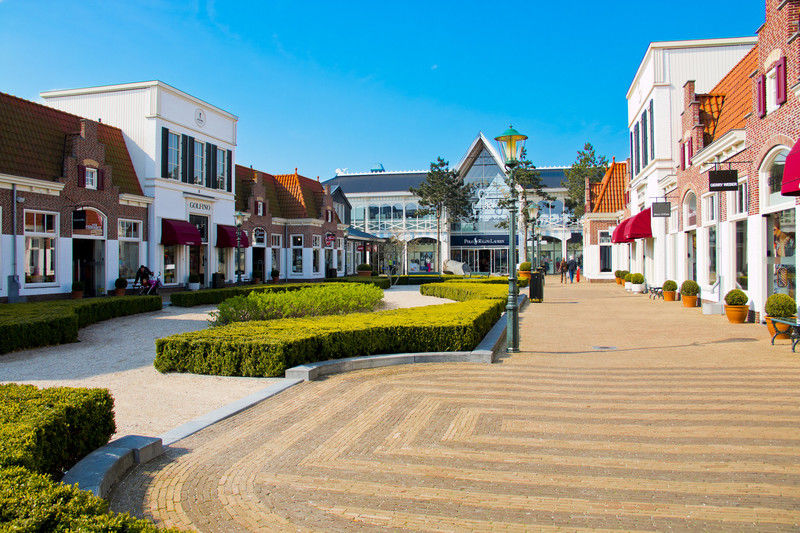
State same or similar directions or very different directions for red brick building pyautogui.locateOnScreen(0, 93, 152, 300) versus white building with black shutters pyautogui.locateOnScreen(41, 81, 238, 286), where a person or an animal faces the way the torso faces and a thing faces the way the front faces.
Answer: same or similar directions

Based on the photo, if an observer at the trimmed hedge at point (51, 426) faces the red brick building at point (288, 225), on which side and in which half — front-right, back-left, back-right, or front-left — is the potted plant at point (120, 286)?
front-left

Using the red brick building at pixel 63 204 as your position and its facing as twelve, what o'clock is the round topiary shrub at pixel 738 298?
The round topiary shrub is roughly at 12 o'clock from the red brick building.

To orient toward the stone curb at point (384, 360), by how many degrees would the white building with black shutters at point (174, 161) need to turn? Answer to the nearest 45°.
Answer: approximately 45° to its right

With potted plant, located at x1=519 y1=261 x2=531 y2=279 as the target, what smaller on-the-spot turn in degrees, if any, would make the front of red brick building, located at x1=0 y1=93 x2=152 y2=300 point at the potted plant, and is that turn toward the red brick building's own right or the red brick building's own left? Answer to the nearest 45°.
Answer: approximately 45° to the red brick building's own left

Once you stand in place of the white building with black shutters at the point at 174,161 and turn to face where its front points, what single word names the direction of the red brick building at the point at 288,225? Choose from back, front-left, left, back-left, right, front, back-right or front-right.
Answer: left

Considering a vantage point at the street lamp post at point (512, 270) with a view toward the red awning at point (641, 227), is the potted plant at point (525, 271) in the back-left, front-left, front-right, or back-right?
front-left

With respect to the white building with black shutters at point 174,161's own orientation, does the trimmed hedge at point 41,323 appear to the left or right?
on its right

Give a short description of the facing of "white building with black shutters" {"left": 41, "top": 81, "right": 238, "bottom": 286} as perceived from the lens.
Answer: facing the viewer and to the right of the viewer

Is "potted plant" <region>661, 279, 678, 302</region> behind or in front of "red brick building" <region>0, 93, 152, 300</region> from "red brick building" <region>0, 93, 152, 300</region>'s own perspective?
in front

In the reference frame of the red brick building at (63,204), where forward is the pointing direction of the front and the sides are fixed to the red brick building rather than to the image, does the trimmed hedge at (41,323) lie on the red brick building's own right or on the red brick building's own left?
on the red brick building's own right

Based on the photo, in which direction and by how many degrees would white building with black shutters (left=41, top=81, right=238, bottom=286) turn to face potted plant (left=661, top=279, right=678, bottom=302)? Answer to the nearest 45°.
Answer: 0° — it already faces it

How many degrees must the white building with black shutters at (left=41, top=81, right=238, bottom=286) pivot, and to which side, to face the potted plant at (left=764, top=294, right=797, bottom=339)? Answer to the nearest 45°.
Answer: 0° — it already faces it

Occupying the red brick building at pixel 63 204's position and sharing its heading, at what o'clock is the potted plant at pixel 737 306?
The potted plant is roughly at 12 o'clock from the red brick building.

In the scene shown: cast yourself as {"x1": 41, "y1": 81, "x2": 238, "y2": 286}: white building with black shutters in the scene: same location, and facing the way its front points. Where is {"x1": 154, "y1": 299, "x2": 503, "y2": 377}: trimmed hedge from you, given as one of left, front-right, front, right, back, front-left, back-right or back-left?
front-right

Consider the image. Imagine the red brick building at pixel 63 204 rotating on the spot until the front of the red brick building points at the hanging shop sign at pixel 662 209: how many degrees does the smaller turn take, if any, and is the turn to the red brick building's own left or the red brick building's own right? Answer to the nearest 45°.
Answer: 0° — it already faces it

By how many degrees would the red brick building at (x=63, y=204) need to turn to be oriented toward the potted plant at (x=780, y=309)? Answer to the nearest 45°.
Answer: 0° — it already faces it

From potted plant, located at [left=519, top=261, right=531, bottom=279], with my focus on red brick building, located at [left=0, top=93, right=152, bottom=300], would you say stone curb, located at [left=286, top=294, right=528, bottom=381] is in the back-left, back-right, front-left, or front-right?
front-left

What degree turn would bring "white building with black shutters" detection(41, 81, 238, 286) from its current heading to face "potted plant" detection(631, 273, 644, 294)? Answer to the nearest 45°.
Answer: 0° — it already faces it

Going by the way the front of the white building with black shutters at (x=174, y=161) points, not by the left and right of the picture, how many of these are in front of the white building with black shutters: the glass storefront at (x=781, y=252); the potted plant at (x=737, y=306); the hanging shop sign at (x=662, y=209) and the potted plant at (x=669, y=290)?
4

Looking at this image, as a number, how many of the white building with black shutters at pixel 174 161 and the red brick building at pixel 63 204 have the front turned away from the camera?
0
